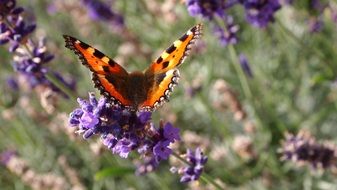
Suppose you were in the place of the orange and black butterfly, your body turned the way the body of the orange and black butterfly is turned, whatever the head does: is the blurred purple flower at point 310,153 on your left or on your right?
on your right

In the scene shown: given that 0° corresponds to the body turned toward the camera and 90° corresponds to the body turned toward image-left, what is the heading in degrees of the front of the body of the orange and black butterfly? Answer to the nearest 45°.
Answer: approximately 180°

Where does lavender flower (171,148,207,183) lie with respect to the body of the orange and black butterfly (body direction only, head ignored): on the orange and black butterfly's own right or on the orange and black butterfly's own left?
on the orange and black butterfly's own right
